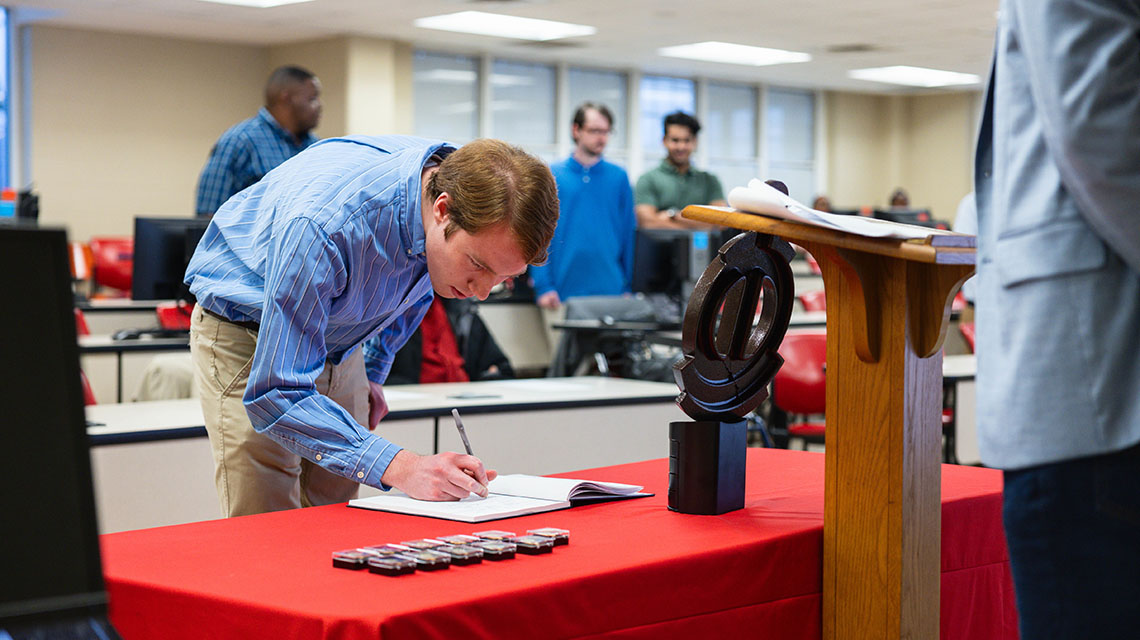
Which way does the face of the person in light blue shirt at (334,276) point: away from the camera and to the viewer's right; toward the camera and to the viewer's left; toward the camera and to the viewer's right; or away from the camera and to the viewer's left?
toward the camera and to the viewer's right

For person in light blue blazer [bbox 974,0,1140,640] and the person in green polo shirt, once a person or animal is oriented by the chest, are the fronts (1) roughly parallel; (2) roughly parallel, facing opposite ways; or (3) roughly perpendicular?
roughly perpendicular

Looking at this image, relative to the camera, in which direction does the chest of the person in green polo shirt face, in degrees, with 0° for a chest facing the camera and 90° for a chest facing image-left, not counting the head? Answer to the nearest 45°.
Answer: approximately 0°

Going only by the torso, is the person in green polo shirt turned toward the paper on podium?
yes

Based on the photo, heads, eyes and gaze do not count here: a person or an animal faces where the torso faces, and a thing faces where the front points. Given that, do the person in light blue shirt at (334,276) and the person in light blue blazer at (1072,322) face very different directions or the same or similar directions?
very different directions

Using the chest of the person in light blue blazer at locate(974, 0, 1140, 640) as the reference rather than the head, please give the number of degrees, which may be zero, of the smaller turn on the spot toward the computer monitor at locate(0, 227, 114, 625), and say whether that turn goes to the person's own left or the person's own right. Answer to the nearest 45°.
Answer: approximately 45° to the person's own left

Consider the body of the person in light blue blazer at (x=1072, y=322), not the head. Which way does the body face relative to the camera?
to the viewer's left
